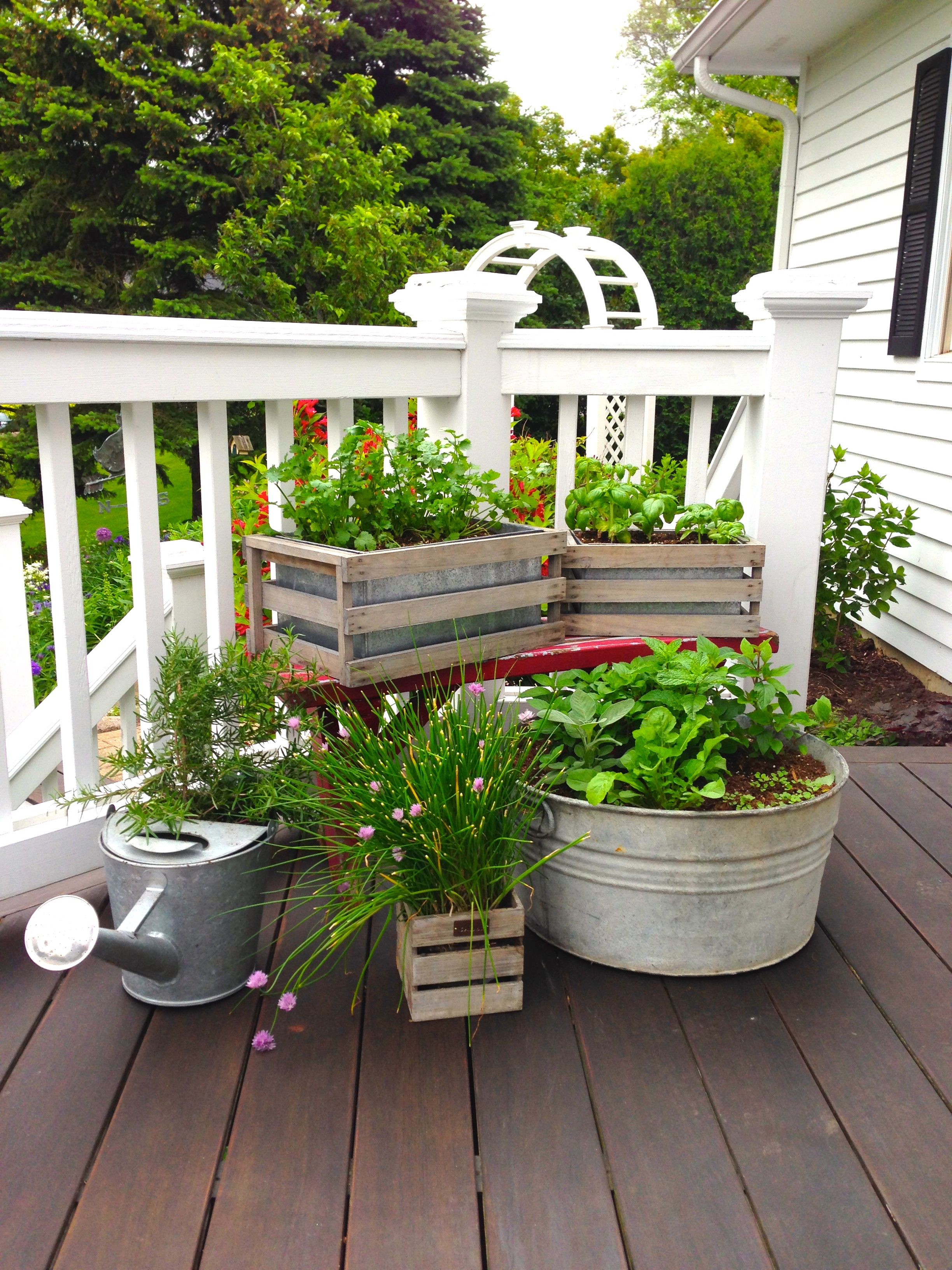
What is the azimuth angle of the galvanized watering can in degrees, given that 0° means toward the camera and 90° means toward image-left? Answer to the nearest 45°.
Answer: approximately 45°

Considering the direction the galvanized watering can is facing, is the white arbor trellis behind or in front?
behind

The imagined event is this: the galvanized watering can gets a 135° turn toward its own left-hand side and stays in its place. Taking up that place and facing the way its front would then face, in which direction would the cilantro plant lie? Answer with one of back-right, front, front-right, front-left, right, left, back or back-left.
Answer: front-left

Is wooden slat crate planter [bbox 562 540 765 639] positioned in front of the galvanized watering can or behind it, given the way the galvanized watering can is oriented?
behind

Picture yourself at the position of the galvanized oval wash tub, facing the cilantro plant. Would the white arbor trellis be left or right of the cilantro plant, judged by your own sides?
right
